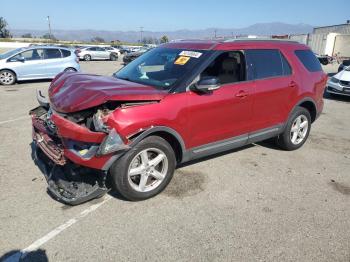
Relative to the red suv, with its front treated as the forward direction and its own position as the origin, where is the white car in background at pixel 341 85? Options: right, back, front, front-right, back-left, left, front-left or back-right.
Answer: back

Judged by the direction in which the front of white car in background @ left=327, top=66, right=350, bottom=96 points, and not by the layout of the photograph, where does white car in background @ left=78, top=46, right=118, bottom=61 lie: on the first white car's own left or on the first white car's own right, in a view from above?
on the first white car's own right

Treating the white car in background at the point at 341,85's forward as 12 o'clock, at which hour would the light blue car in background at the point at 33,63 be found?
The light blue car in background is roughly at 1 o'clock from the white car in background.

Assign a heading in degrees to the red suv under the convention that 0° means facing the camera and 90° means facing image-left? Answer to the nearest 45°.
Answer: approximately 45°

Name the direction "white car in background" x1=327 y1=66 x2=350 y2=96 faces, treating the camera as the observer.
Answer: facing the viewer and to the left of the viewer

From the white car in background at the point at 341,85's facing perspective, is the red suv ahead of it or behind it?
ahead

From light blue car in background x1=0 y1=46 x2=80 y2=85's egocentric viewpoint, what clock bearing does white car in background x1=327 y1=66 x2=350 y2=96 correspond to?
The white car in background is roughly at 7 o'clock from the light blue car in background.

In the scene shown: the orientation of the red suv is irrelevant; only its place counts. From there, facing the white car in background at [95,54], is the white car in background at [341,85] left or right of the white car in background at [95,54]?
right
